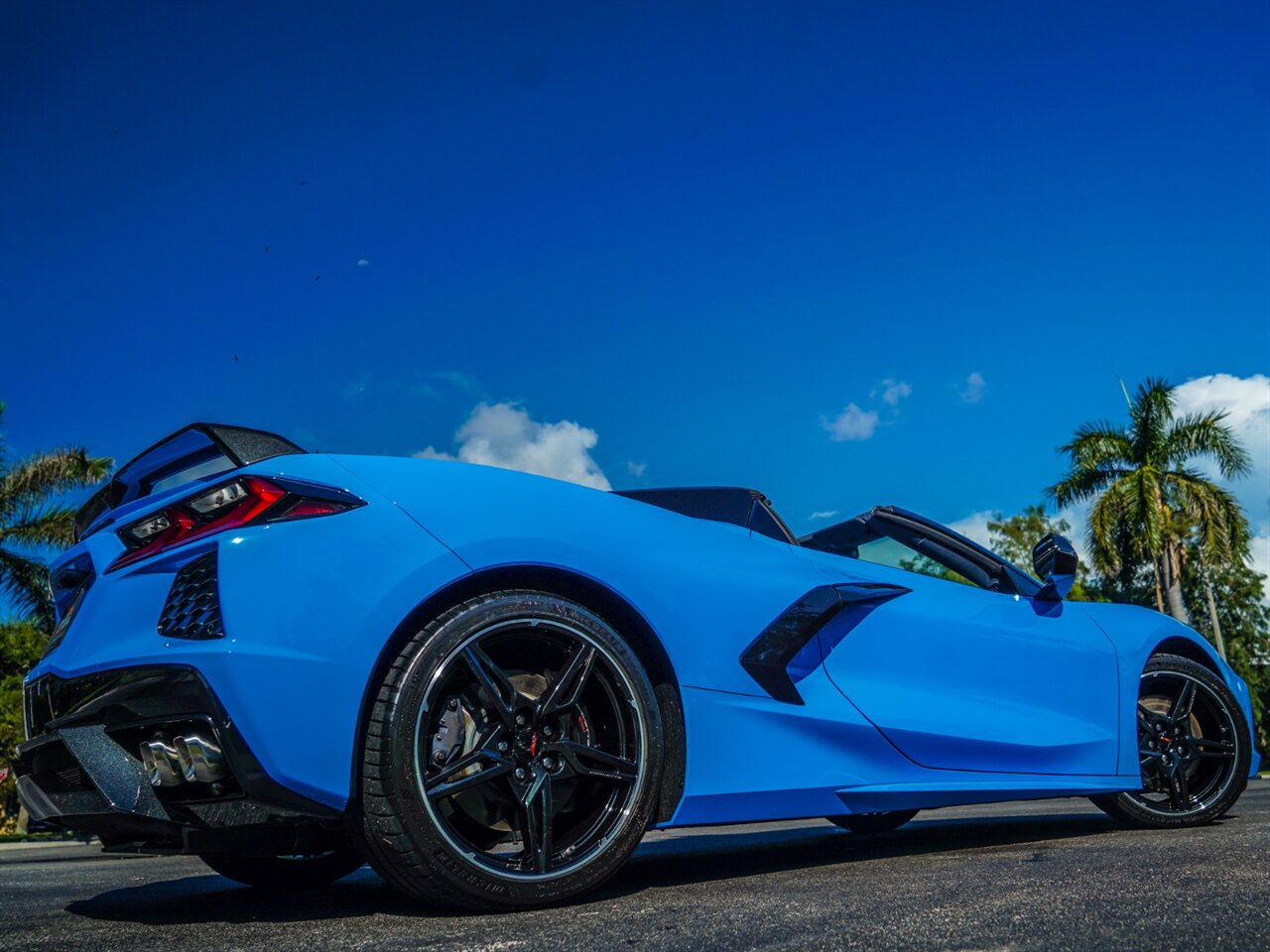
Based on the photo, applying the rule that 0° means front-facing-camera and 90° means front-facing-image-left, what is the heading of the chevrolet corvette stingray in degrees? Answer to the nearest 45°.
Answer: approximately 225°

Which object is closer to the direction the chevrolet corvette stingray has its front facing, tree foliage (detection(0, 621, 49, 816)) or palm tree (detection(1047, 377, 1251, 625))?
the palm tree

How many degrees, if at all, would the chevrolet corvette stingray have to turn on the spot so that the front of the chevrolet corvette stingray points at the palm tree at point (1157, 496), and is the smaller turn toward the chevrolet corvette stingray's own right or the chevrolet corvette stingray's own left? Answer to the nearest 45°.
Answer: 0° — it already faces it

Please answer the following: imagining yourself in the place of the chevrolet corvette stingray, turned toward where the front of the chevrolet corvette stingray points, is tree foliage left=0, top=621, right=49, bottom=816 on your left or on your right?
on your left

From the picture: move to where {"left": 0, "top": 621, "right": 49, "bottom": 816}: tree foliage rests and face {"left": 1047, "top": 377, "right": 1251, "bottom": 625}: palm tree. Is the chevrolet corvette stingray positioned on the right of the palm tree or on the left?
right
